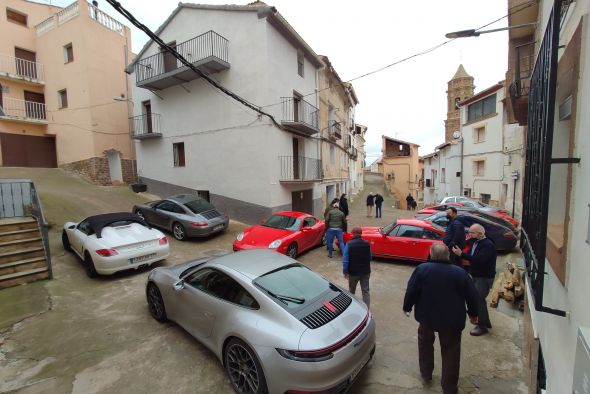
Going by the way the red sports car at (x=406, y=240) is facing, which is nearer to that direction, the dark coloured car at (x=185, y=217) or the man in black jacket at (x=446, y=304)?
the dark coloured car

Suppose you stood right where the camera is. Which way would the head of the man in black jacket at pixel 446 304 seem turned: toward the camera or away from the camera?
away from the camera

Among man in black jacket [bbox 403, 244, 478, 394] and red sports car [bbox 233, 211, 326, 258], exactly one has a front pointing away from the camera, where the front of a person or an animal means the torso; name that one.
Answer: the man in black jacket

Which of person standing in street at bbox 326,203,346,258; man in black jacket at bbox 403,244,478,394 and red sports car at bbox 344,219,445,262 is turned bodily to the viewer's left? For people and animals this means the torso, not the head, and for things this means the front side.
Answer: the red sports car

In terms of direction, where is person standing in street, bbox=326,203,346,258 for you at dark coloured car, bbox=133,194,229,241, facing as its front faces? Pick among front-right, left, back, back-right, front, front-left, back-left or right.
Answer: back

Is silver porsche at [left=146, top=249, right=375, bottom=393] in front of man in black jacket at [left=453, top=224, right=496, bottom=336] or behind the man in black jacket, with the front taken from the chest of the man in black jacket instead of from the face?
in front

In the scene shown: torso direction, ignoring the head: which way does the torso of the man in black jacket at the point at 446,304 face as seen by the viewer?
away from the camera

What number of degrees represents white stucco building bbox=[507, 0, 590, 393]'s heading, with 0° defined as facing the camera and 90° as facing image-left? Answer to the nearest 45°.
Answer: approximately 90°

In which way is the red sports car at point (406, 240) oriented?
to the viewer's left

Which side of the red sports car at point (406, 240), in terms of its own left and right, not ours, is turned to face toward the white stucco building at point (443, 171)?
right

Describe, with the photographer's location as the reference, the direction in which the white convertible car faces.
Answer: facing away from the viewer and to the left of the viewer
